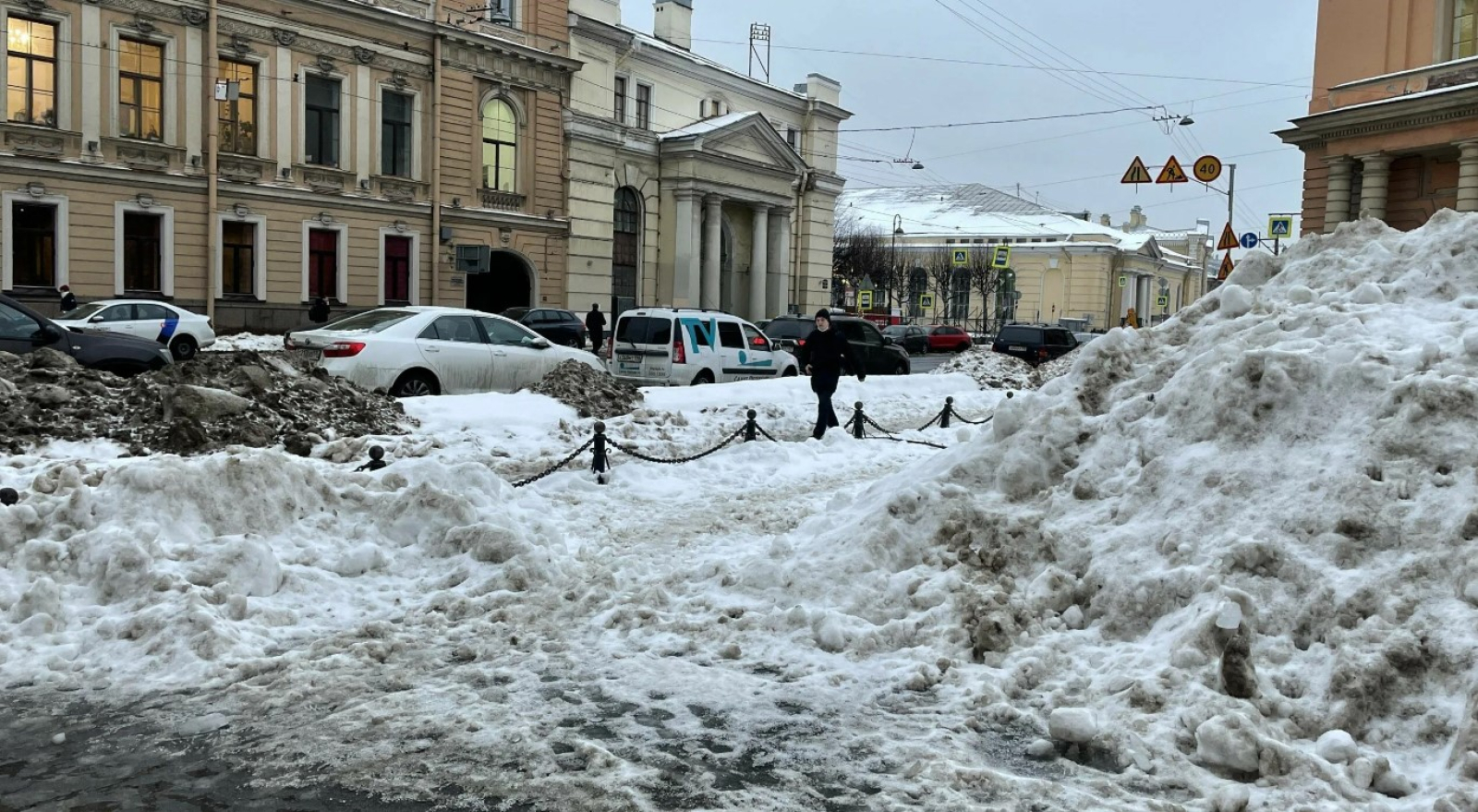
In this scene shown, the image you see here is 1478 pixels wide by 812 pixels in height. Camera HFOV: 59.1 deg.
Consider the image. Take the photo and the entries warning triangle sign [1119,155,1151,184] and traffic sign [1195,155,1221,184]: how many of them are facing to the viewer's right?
0

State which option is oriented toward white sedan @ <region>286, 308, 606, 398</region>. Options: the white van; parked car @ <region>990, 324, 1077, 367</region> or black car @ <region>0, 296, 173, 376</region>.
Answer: the black car

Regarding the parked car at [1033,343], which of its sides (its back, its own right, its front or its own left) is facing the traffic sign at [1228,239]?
right

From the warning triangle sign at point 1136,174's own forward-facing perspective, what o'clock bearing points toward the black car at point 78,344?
The black car is roughly at 1 o'clock from the warning triangle sign.

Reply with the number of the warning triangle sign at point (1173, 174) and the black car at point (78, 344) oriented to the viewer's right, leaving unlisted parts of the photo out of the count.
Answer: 1

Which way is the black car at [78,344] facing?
to the viewer's right

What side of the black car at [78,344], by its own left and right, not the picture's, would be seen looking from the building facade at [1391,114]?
front

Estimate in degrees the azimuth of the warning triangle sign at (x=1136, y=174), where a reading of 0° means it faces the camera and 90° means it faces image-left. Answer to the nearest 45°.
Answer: approximately 0°

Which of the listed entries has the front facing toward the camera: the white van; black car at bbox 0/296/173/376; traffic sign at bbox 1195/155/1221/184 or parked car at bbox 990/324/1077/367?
the traffic sign

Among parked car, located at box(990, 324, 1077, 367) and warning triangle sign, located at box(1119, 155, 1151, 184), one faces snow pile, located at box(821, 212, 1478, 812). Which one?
the warning triangle sign

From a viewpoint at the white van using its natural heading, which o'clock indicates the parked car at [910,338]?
The parked car is roughly at 11 o'clock from the white van.

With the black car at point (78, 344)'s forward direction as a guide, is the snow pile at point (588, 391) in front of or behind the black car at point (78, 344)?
in front

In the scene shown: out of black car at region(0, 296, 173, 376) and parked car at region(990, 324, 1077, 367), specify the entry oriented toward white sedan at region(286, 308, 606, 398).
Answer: the black car
